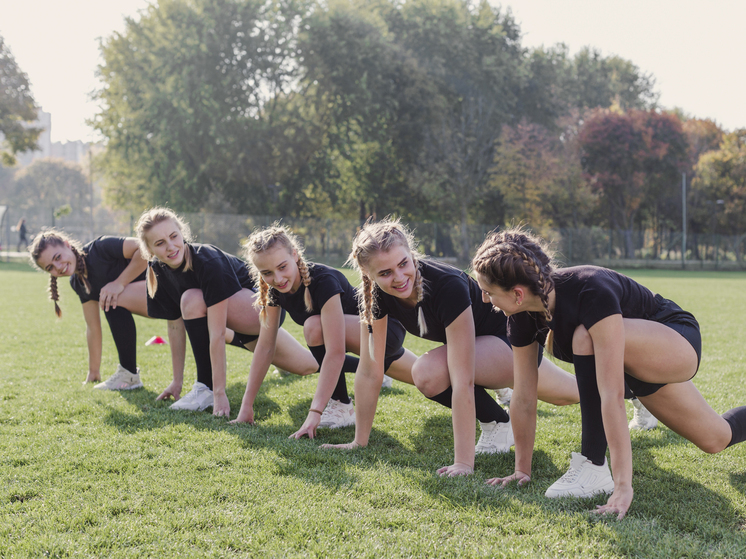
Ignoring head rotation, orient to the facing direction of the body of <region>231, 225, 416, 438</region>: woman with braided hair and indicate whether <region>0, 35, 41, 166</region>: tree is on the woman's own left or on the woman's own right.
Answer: on the woman's own right

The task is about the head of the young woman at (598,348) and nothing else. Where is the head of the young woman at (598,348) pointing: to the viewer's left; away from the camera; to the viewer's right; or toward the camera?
to the viewer's left

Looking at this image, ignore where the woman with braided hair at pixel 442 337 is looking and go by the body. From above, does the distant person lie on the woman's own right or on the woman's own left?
on the woman's own right

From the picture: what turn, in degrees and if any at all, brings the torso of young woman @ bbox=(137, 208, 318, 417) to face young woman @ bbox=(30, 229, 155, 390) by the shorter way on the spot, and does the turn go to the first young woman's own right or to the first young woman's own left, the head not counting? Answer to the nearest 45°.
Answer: approximately 90° to the first young woman's own right

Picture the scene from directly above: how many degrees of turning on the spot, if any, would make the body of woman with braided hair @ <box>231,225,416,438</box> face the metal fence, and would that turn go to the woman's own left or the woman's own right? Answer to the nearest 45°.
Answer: approximately 135° to the woman's own right

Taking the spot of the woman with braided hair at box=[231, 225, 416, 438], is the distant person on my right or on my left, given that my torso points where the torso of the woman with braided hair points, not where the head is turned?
on my right
